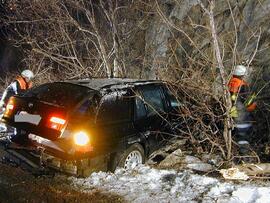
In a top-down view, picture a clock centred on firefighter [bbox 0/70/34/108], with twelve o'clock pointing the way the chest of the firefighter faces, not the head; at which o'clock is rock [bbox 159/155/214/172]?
The rock is roughly at 1 o'clock from the firefighter.

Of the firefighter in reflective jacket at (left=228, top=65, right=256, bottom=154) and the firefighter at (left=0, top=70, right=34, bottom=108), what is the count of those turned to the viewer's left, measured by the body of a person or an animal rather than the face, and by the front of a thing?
1

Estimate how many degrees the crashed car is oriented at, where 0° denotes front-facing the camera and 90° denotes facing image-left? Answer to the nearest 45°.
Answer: approximately 225°

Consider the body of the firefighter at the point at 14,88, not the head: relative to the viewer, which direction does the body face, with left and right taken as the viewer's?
facing to the right of the viewer

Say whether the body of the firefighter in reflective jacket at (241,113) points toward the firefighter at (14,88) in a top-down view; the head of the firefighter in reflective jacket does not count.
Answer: yes

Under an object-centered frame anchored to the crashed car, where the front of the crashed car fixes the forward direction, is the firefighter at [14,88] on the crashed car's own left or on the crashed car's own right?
on the crashed car's own left

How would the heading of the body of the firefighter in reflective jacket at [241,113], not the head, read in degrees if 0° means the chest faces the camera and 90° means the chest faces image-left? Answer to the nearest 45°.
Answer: approximately 90°
